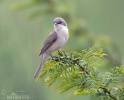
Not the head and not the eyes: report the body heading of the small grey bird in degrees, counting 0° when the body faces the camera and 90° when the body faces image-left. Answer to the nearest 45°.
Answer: approximately 315°
